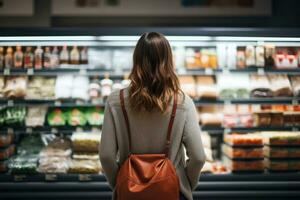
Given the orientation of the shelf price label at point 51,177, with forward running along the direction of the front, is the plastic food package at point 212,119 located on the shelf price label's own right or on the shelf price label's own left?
on the shelf price label's own left

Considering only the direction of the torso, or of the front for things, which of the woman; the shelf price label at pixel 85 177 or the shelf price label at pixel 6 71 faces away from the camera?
the woman

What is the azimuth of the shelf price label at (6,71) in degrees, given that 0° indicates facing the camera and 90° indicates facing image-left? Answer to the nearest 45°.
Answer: approximately 0°

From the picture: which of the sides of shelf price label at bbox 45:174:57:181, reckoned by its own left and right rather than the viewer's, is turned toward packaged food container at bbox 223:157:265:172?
left

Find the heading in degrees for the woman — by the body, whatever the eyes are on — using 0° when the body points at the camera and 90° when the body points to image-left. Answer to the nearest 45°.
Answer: approximately 180°

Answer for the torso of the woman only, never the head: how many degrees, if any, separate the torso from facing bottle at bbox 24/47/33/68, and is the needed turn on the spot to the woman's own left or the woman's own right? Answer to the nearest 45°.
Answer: approximately 45° to the woman's own left

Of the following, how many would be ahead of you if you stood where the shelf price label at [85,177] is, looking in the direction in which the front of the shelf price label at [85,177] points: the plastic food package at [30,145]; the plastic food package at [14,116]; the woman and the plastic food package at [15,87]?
1

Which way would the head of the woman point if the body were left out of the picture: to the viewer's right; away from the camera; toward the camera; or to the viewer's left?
away from the camera

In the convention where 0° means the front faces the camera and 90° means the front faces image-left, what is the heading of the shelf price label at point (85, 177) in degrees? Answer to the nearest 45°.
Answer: approximately 0°
